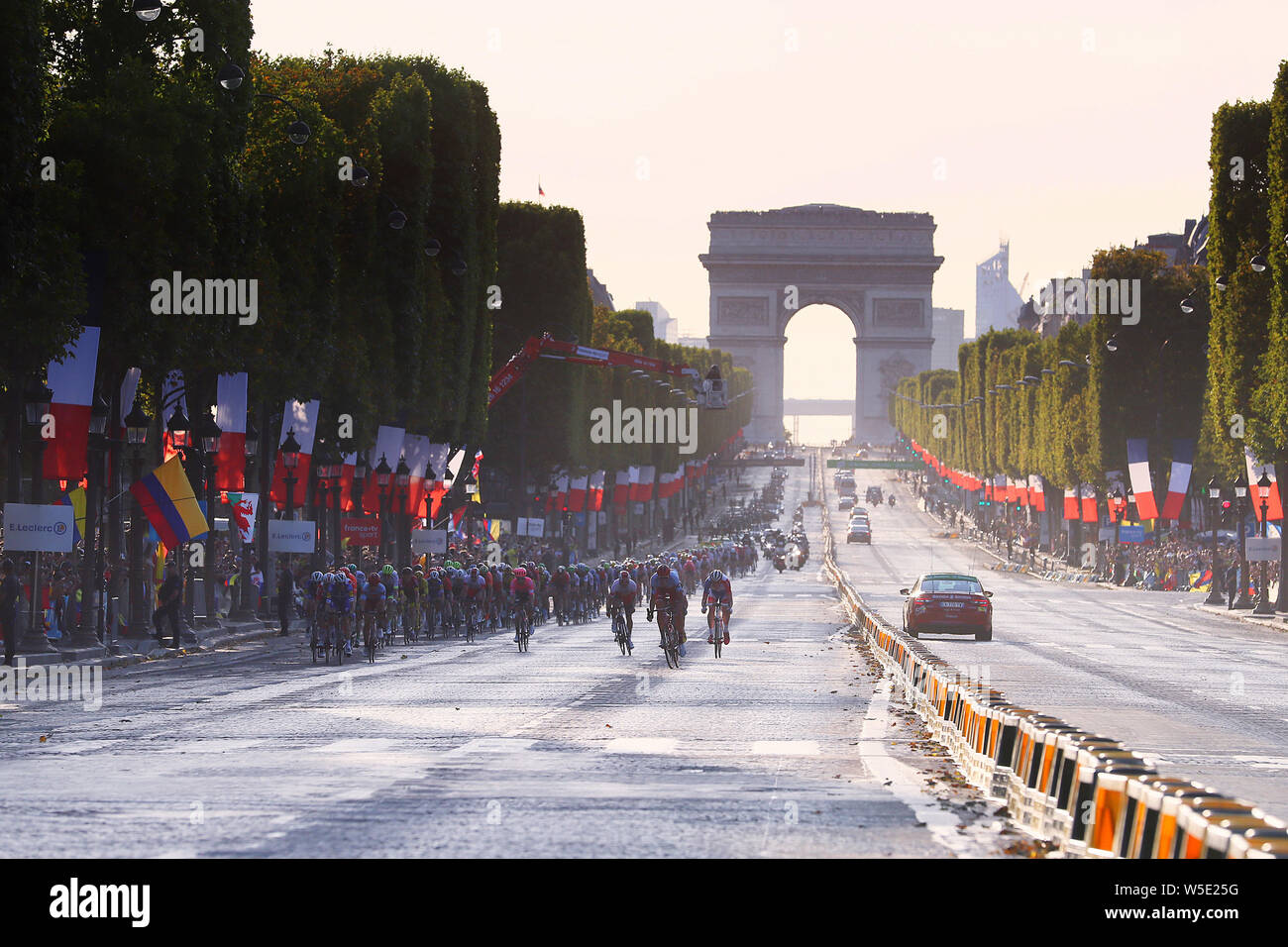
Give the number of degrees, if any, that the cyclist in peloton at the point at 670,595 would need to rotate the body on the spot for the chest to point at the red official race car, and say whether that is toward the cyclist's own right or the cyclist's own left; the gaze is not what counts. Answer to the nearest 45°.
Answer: approximately 135° to the cyclist's own left

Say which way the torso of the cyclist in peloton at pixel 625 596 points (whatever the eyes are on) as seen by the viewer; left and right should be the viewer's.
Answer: facing the viewer

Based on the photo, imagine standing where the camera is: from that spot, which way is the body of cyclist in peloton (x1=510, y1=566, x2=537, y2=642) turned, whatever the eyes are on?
toward the camera

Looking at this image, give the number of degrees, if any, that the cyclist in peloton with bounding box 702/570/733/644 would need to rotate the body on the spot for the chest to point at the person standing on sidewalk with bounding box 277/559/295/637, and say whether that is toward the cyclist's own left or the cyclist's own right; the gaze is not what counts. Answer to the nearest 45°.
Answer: approximately 135° to the cyclist's own right

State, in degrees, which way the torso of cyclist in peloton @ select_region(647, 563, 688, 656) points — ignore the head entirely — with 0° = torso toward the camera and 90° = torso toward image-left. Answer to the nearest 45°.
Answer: approximately 0°

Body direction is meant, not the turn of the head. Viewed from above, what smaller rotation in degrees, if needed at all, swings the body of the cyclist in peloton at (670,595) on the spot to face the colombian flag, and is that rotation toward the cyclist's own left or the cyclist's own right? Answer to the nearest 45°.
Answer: approximately 90° to the cyclist's own right

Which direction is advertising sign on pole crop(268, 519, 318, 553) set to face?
toward the camera

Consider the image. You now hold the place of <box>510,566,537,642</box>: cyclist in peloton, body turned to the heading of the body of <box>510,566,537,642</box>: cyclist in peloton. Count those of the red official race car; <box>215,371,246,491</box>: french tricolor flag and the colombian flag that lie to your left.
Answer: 1
